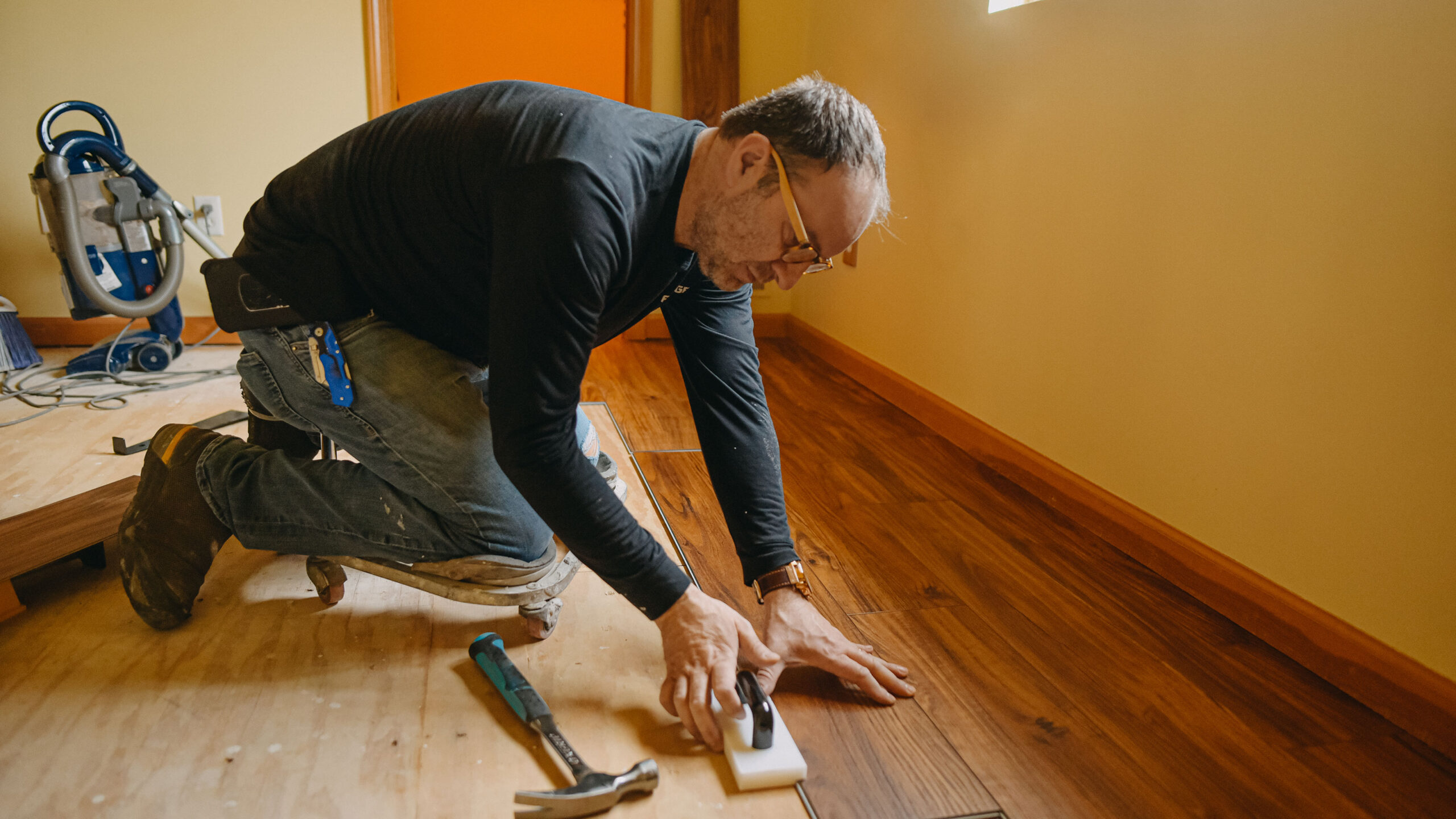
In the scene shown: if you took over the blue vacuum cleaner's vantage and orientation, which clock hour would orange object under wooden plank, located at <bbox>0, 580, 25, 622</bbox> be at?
The orange object under wooden plank is roughly at 9 o'clock from the blue vacuum cleaner.

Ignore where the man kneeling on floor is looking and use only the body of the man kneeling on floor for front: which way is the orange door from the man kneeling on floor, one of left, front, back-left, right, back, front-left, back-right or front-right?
back-left

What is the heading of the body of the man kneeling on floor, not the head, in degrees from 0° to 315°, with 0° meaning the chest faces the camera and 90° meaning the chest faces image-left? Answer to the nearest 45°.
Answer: approximately 315°

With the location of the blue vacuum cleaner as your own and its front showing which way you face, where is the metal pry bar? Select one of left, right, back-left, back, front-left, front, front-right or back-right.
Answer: left

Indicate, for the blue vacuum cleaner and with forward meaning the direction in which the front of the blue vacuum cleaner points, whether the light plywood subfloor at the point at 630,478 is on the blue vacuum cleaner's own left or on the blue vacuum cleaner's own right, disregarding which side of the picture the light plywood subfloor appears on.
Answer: on the blue vacuum cleaner's own left

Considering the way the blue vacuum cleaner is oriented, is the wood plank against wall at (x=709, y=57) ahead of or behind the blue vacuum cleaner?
behind

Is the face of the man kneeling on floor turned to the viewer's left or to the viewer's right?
to the viewer's right

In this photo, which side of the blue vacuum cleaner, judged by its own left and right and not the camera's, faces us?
left

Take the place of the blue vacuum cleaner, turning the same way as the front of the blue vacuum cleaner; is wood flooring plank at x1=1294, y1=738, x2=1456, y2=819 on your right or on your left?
on your left
